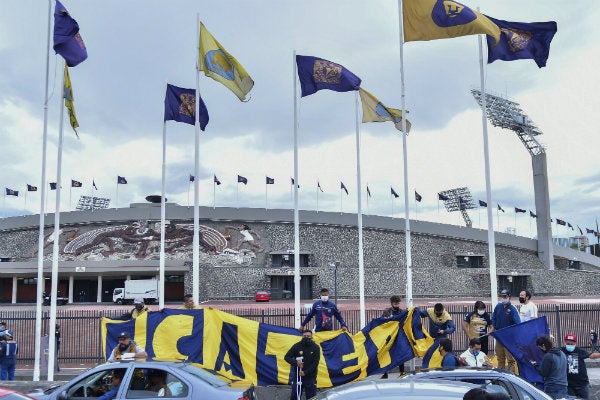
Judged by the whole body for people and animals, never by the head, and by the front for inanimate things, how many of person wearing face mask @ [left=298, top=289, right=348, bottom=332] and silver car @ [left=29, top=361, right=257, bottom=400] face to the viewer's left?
1

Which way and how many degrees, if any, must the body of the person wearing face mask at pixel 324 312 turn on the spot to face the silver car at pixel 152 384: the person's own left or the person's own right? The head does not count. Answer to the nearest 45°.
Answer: approximately 45° to the person's own right

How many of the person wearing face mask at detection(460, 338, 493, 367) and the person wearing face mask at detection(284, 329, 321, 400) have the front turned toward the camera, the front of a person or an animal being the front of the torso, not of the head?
2

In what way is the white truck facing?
to the viewer's left

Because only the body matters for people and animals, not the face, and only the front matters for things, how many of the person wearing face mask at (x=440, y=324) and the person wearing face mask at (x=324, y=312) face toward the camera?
2

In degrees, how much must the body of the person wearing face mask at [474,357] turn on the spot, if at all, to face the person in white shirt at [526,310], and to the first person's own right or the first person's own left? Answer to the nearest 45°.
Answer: approximately 180°

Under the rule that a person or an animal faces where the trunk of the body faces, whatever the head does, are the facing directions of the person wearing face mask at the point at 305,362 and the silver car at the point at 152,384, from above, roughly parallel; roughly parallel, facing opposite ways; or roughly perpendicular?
roughly perpendicular

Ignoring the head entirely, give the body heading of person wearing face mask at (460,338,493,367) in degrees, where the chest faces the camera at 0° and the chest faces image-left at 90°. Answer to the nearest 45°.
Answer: approximately 0°

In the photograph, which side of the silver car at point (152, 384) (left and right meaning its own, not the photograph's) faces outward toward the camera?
left

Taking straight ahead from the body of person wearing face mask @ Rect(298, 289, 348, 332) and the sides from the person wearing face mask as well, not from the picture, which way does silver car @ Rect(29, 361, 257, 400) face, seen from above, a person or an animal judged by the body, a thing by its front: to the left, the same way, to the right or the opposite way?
to the right
